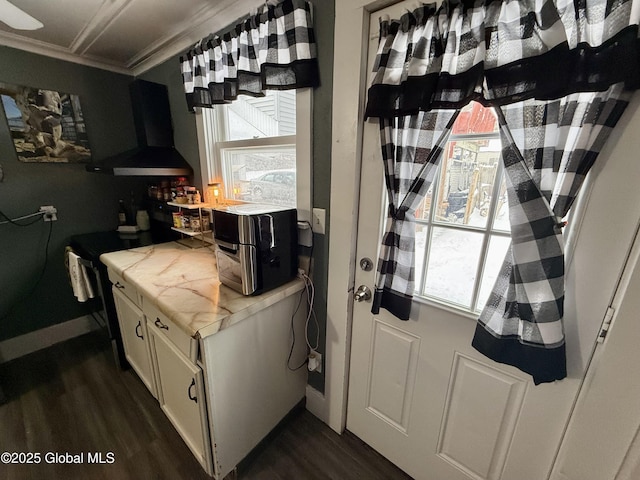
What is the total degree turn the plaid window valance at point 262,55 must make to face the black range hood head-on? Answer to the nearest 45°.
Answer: approximately 90° to its right

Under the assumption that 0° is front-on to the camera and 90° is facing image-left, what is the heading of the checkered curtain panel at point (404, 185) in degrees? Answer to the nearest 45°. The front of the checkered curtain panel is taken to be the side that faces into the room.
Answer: approximately 45°

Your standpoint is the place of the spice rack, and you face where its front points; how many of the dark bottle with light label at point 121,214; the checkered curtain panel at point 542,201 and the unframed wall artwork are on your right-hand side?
2

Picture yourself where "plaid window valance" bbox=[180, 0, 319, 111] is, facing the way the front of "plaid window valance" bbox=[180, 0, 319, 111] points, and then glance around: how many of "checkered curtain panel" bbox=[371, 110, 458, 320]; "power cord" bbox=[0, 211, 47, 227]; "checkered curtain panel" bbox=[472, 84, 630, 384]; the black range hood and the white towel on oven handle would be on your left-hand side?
2

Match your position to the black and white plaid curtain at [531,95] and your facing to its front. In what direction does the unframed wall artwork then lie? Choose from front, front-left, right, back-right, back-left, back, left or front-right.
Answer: front-right

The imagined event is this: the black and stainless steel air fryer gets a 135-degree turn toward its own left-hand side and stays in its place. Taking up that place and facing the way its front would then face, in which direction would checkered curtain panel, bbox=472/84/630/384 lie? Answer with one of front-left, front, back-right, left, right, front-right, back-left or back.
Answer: front-right

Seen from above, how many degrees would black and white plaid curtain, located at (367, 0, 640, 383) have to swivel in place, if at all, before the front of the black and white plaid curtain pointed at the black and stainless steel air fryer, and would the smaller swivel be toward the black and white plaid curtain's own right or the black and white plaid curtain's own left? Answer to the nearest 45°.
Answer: approximately 45° to the black and white plaid curtain's own right

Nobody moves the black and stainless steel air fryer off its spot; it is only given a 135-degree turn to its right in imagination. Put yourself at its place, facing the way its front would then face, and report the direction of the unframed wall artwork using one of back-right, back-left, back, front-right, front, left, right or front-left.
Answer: front-left

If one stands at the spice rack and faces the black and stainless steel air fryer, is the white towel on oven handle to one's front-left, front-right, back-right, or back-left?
back-right

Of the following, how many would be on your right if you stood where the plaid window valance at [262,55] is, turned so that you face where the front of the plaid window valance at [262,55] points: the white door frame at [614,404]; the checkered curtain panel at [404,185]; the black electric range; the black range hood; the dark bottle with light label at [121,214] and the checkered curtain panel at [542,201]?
3
